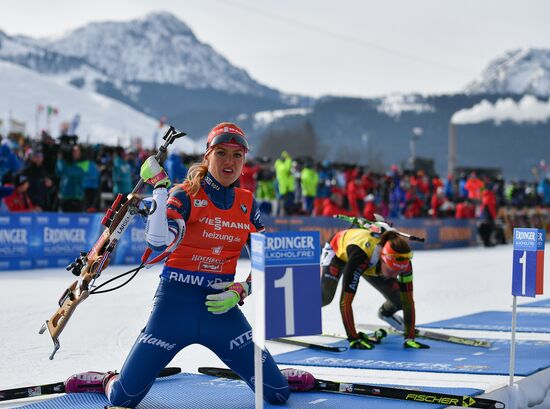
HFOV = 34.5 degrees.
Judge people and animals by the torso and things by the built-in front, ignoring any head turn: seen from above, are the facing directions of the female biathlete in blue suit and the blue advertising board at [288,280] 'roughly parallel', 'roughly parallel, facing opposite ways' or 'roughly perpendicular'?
roughly parallel

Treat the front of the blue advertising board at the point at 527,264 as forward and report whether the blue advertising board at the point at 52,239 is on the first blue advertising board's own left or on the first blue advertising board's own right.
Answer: on the first blue advertising board's own right

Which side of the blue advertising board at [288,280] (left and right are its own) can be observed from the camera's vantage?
front

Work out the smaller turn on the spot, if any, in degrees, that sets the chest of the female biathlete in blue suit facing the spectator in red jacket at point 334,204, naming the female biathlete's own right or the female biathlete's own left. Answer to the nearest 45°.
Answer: approximately 180°

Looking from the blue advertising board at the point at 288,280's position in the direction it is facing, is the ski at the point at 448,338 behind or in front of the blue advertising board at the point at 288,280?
behind

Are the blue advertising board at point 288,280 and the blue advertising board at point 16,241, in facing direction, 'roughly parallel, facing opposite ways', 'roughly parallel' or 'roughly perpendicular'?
roughly parallel

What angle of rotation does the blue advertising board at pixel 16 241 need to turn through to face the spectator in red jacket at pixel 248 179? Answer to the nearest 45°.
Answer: approximately 135° to its left

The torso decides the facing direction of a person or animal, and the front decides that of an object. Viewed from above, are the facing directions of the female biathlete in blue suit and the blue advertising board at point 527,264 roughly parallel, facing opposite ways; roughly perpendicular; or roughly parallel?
roughly parallel

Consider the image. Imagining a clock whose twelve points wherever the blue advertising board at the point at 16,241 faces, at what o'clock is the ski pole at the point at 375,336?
The ski pole is roughly at 11 o'clock from the blue advertising board.

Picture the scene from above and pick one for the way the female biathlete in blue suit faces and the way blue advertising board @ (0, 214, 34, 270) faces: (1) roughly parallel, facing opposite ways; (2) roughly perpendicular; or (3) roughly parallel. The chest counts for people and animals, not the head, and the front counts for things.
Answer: roughly parallel

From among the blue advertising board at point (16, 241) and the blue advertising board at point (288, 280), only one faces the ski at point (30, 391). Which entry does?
the blue advertising board at point (16, 241)

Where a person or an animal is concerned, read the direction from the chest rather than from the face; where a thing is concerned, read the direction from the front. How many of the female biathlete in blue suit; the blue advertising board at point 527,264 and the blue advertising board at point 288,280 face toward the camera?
3

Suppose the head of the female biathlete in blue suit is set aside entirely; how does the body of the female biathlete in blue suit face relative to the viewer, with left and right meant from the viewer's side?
facing the viewer
